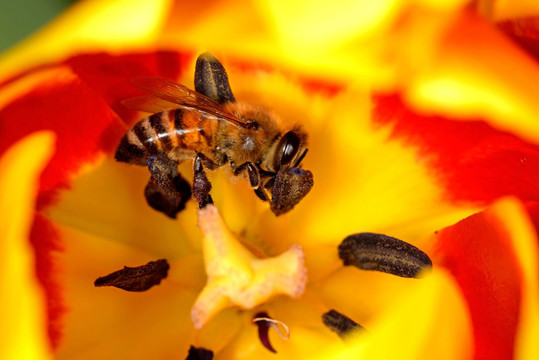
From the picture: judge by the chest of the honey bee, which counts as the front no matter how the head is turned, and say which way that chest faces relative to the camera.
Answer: to the viewer's right
